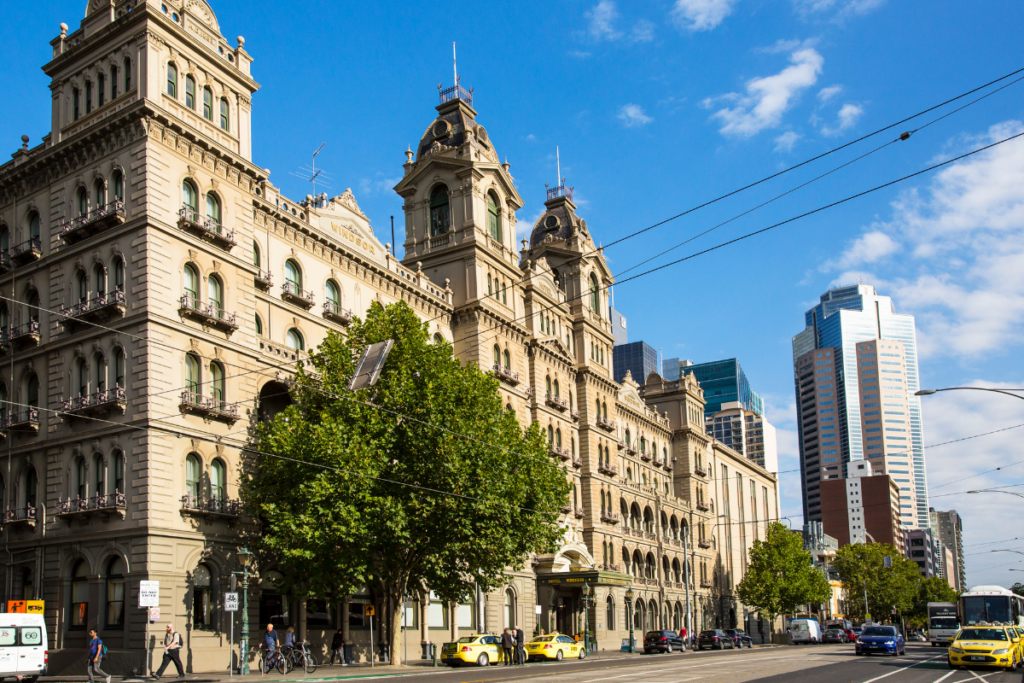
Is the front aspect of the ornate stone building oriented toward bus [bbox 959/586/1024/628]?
no

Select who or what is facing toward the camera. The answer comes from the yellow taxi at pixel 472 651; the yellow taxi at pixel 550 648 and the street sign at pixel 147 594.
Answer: the street sign

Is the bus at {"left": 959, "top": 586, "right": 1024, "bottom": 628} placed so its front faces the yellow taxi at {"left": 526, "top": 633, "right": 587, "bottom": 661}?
no

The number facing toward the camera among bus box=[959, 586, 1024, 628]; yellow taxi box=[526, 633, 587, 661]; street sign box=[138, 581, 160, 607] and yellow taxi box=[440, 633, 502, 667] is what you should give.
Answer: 2

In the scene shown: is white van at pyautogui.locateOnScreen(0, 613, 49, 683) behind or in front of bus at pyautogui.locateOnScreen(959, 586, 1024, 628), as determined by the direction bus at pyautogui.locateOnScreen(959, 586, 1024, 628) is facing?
in front

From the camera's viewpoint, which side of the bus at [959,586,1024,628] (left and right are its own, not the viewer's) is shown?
front

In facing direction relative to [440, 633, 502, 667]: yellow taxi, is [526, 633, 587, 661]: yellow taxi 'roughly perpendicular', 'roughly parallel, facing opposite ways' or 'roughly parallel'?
roughly parallel

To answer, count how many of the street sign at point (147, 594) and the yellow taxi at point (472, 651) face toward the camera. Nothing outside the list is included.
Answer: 1

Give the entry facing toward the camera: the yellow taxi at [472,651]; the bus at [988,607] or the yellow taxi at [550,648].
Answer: the bus

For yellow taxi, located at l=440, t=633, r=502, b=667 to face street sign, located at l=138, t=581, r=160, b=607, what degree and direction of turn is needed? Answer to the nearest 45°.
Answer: approximately 180°

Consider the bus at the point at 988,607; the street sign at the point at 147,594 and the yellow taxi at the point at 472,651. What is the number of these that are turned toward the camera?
2

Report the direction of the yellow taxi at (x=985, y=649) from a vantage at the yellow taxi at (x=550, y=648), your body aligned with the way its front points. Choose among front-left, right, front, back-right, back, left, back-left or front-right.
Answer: right

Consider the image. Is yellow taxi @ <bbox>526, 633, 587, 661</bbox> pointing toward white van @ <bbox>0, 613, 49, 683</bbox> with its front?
no

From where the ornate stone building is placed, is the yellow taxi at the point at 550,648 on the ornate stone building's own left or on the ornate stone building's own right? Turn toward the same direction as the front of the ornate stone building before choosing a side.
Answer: on the ornate stone building's own left
